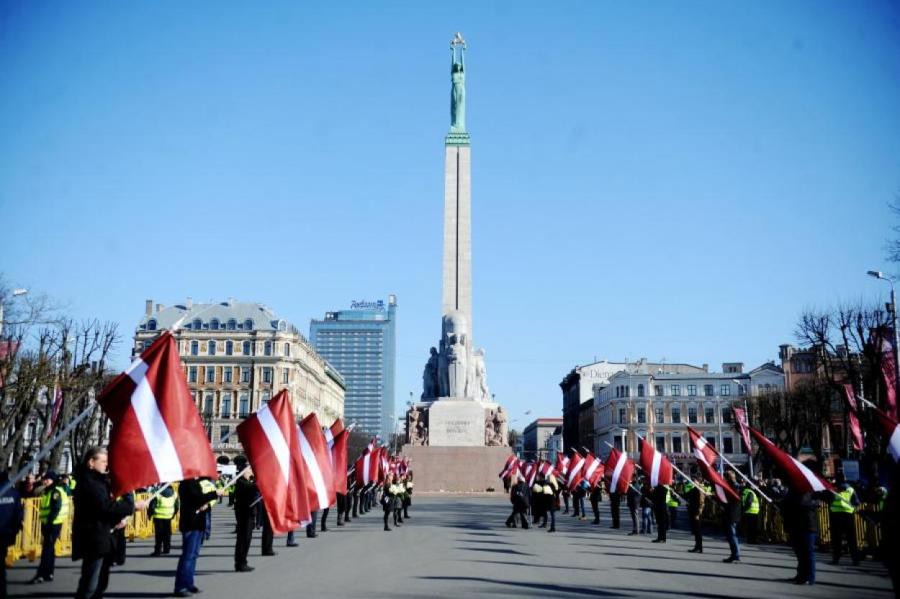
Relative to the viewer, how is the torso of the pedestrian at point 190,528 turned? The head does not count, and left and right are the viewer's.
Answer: facing to the right of the viewer

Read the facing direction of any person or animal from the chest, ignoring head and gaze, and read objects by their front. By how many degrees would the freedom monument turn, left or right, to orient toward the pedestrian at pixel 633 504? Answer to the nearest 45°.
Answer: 0° — it already faces them

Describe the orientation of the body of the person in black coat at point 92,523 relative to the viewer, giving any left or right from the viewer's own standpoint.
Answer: facing to the right of the viewer

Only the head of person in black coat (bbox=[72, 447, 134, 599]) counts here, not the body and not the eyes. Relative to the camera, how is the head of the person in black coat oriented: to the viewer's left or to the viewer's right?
to the viewer's right

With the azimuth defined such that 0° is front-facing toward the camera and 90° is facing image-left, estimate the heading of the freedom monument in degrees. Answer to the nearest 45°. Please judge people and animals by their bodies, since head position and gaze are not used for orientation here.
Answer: approximately 0°

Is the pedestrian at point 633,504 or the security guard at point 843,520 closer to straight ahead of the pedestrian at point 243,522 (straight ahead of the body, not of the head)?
the security guard

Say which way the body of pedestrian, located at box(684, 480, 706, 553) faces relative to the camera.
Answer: to the viewer's left

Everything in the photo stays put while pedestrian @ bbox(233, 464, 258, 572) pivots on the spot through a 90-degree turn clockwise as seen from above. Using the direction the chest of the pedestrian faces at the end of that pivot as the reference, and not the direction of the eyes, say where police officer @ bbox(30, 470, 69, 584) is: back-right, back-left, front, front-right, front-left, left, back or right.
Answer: right

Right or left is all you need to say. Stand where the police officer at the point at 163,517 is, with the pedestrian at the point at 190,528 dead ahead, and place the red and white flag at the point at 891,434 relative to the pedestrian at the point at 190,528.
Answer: left

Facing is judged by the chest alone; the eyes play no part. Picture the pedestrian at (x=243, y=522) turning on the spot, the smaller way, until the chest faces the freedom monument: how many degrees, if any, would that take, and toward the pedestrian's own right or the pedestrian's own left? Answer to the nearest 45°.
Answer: approximately 90° to the pedestrian's own left

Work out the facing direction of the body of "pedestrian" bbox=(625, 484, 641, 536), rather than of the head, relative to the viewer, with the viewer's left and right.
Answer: facing to the left of the viewer

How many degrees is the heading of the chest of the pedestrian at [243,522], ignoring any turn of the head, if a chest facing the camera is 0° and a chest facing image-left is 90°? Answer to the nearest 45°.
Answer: approximately 270°
